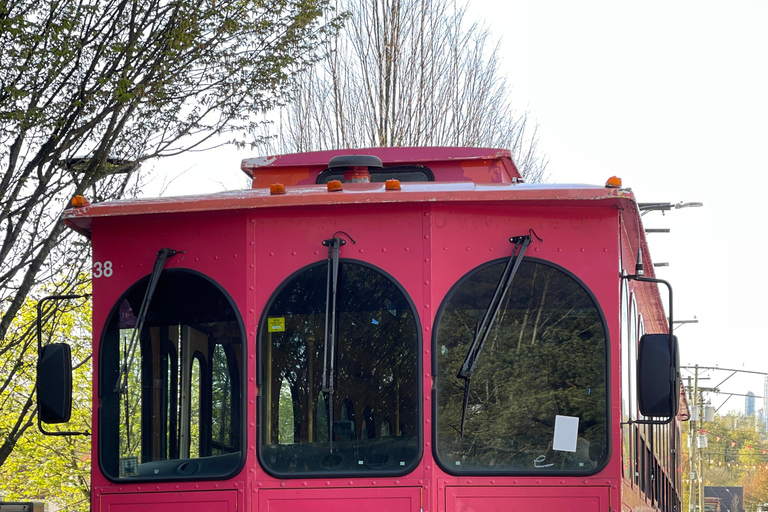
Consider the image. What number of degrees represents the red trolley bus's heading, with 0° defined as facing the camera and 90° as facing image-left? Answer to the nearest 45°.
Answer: approximately 0°
